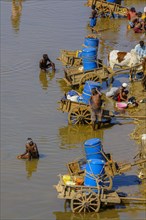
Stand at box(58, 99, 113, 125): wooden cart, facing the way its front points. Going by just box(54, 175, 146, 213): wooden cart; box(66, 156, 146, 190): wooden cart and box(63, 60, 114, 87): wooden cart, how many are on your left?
1

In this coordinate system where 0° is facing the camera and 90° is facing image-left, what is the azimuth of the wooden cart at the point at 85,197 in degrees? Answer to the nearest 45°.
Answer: approximately 270°

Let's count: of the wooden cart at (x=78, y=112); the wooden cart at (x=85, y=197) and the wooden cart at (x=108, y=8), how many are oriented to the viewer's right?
3

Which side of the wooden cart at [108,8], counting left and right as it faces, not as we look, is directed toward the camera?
right

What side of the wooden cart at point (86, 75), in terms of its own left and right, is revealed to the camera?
right

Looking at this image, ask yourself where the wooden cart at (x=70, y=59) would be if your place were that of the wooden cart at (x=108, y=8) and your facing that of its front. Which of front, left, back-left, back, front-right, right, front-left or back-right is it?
right

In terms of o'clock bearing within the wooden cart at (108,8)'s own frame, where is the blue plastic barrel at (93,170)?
The blue plastic barrel is roughly at 3 o'clock from the wooden cart.

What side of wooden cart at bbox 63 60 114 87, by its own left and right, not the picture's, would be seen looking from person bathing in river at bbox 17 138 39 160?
right
